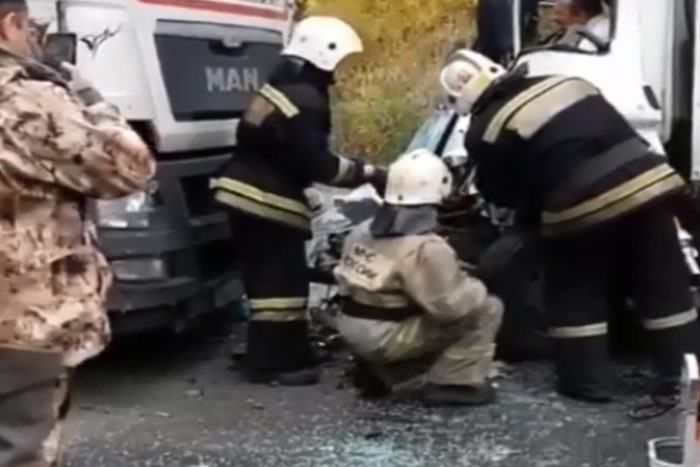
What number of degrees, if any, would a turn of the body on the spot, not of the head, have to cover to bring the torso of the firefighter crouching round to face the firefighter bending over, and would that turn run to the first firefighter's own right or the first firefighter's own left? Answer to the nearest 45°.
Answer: approximately 45° to the first firefighter's own right

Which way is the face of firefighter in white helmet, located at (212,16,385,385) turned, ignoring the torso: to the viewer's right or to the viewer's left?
to the viewer's right

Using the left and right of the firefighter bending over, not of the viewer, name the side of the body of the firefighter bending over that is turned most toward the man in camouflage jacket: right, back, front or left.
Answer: left

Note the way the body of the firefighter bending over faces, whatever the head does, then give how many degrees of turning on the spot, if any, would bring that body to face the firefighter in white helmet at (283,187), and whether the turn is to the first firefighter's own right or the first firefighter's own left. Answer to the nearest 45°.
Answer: approximately 45° to the first firefighter's own left

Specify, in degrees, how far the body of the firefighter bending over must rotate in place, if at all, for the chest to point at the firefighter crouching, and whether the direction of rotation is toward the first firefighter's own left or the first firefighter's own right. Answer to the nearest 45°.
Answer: approximately 45° to the first firefighter's own left

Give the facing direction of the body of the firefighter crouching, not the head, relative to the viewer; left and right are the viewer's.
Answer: facing away from the viewer and to the right of the viewer

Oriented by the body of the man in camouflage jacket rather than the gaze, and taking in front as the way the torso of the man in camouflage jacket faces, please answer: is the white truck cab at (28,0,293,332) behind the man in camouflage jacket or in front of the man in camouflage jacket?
in front

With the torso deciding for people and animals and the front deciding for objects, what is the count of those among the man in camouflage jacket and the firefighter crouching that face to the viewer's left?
0

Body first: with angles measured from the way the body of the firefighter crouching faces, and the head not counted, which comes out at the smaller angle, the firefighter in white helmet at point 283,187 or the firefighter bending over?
the firefighter bending over

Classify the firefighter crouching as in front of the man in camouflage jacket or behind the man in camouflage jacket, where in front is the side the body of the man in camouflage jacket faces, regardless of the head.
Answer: in front

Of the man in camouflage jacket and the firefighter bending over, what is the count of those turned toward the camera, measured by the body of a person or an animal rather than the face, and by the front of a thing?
0

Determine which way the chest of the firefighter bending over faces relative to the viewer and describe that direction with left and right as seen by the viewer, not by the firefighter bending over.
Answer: facing away from the viewer and to the left of the viewer
